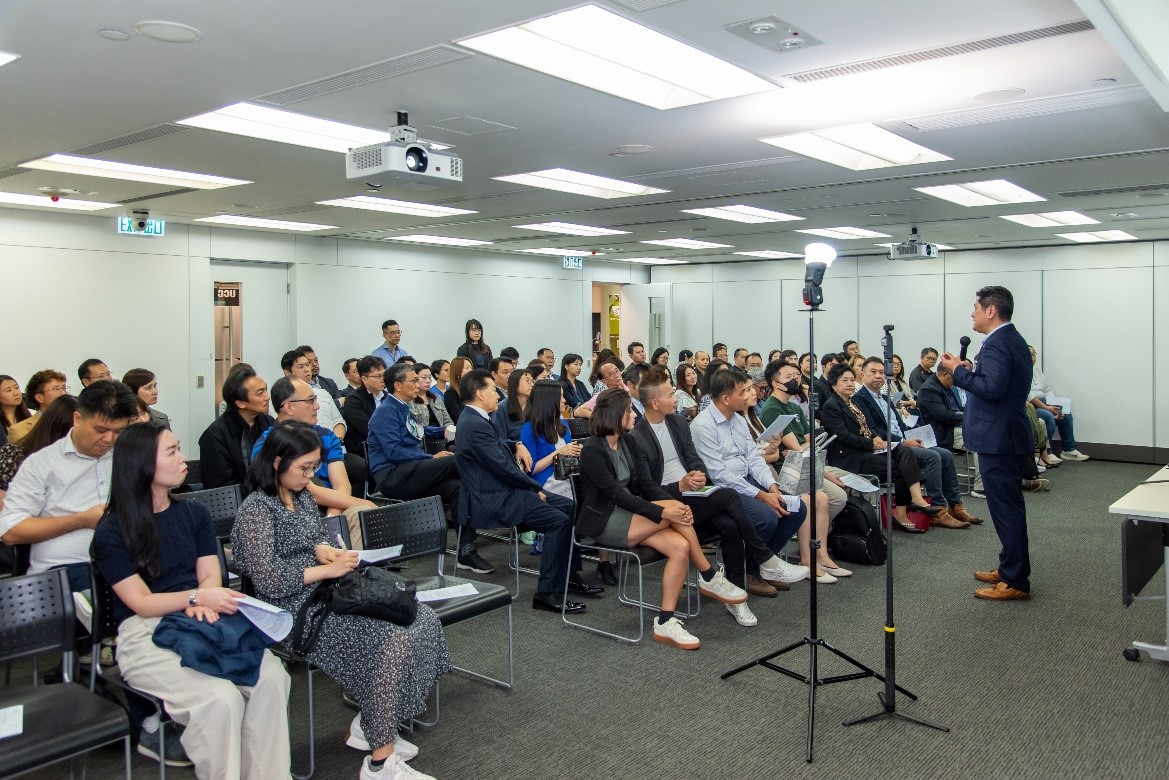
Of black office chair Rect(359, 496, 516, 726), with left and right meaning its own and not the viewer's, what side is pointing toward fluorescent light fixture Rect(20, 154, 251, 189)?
back

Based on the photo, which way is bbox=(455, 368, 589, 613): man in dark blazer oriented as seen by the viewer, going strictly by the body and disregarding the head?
to the viewer's right

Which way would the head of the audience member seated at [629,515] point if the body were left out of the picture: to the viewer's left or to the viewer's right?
to the viewer's right

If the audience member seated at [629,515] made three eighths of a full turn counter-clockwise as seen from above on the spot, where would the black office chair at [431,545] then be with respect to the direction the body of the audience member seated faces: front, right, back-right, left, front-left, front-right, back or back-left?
left

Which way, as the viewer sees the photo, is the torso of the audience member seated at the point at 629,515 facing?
to the viewer's right

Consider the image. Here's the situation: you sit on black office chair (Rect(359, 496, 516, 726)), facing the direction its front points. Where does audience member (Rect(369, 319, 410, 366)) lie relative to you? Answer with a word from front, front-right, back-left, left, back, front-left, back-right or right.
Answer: back-left

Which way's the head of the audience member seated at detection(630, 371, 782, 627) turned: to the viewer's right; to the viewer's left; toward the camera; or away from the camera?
to the viewer's right

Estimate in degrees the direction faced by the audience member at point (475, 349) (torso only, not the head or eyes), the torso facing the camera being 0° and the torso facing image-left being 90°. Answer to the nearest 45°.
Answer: approximately 315°

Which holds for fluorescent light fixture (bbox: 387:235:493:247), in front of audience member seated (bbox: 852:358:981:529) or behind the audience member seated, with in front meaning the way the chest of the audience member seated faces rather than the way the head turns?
behind

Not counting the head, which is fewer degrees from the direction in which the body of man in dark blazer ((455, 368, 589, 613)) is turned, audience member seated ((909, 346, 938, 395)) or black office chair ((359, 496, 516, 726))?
the audience member seated

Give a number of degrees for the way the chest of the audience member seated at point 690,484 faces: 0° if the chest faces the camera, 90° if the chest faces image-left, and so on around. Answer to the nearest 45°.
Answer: approximately 315°
